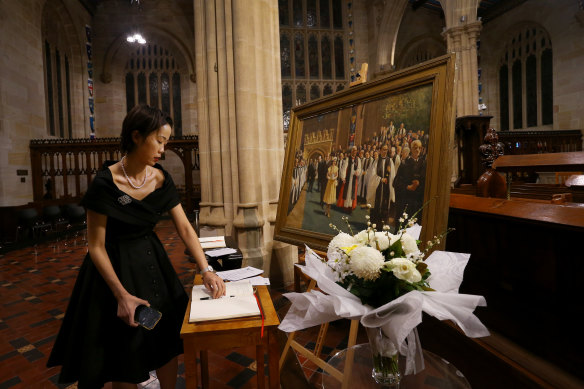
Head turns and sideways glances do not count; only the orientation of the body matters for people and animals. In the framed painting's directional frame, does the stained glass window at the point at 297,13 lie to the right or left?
on its right

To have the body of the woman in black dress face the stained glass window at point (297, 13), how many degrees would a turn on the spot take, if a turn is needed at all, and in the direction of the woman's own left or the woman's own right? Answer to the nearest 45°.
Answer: approximately 90° to the woman's own left

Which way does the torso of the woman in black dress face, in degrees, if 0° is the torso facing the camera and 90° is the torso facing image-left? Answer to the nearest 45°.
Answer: approximately 315°

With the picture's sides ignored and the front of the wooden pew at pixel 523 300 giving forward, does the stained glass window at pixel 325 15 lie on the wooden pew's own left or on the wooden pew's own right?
on the wooden pew's own right

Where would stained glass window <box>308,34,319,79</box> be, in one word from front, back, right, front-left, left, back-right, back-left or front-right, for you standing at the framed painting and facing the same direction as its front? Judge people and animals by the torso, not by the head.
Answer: back-right

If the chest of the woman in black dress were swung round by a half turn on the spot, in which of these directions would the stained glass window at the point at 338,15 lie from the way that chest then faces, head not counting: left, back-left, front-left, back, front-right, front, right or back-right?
right

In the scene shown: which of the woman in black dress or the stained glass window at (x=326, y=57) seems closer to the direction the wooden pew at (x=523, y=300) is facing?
the woman in black dress

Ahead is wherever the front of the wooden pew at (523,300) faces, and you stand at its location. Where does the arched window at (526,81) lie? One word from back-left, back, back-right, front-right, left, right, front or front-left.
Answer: back-right

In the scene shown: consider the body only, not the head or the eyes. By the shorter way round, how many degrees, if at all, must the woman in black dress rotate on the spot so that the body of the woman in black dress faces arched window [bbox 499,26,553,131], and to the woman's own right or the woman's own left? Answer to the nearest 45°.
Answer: approximately 90° to the woman's own left

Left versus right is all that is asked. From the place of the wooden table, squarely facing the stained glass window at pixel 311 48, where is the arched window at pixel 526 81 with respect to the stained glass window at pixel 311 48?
right

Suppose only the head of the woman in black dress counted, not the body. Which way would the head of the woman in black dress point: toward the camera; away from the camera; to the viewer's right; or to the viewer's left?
to the viewer's right
